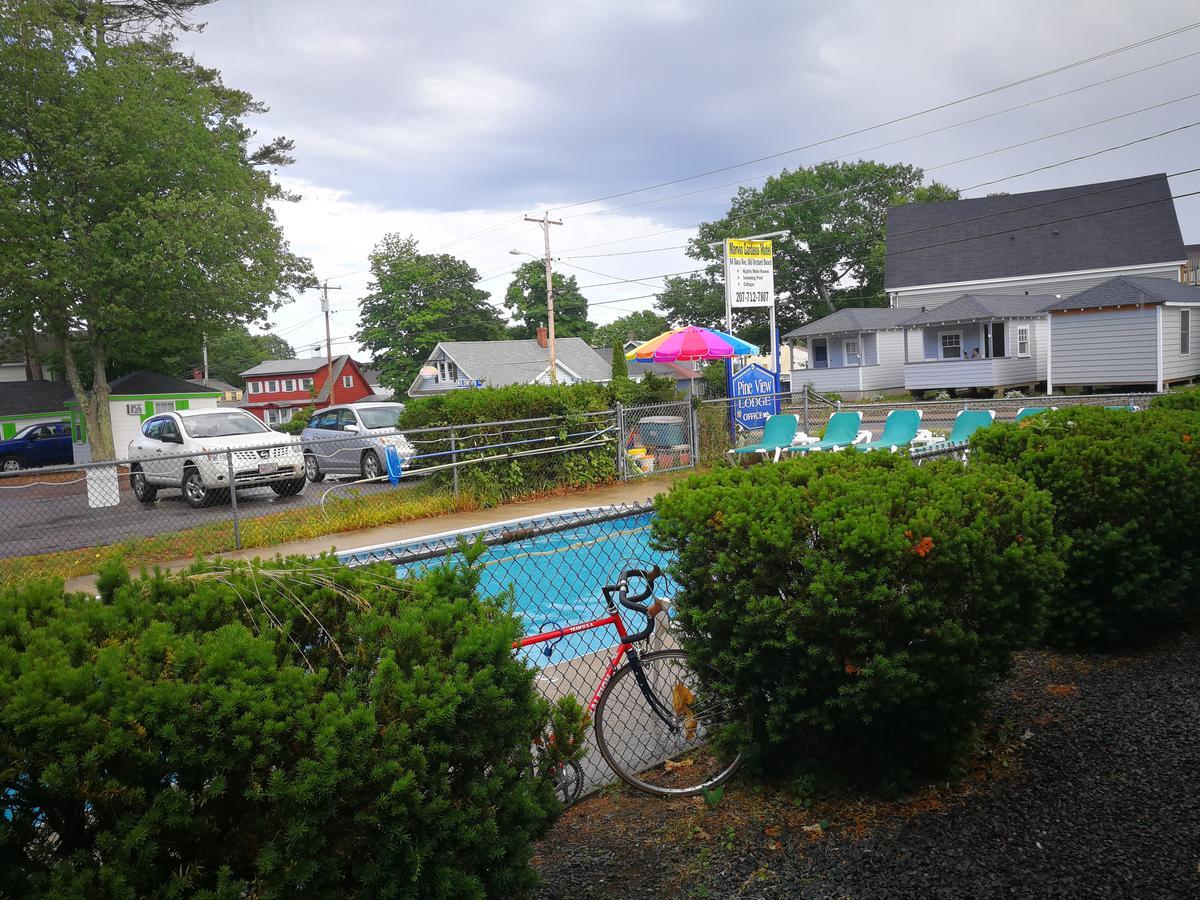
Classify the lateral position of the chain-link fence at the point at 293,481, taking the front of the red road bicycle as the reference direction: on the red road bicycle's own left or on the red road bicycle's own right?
on the red road bicycle's own left

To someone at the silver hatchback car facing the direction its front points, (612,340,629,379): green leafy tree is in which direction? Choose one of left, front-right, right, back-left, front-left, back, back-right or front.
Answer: left

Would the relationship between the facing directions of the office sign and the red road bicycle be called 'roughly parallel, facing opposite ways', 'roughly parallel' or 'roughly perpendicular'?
roughly perpendicular

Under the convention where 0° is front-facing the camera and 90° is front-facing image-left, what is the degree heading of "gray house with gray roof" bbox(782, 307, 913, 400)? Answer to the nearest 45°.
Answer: approximately 45°

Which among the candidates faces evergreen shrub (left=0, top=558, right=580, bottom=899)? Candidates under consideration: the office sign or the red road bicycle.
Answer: the office sign

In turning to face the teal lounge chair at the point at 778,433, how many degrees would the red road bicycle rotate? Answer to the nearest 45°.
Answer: approximately 90° to its left

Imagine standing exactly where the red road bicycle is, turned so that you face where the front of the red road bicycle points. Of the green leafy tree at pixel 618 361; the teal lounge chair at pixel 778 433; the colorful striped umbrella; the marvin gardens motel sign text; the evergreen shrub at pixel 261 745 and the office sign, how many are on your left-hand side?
5

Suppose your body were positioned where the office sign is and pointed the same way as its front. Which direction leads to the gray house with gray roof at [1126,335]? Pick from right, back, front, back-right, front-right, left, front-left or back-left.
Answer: back-left

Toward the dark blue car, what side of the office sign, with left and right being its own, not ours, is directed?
right

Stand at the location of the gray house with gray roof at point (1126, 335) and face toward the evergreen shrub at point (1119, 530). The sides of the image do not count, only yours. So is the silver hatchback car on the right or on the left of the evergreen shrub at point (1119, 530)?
right

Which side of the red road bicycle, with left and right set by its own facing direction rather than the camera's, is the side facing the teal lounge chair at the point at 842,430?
left

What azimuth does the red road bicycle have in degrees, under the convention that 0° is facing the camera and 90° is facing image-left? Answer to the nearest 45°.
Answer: approximately 270°
